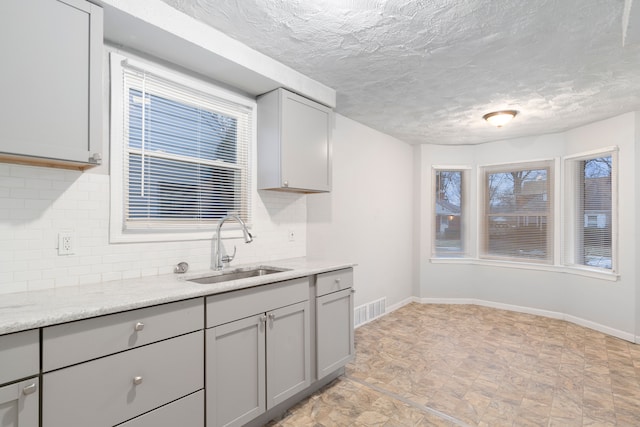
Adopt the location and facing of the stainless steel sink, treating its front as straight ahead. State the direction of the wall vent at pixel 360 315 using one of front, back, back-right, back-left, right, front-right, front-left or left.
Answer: left

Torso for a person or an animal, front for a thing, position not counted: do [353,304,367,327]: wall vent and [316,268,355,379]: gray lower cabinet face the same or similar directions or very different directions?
same or similar directions

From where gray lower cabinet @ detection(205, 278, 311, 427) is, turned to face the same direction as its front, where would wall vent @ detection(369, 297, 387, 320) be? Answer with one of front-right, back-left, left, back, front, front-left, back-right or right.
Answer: left

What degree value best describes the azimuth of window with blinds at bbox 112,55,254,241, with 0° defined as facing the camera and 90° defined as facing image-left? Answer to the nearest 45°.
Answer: approximately 315°

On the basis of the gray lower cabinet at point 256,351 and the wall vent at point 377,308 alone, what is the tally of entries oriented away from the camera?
0

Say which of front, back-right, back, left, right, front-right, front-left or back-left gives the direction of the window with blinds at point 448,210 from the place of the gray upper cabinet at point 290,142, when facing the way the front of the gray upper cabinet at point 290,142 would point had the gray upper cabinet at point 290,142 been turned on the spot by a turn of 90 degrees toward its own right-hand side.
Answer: back

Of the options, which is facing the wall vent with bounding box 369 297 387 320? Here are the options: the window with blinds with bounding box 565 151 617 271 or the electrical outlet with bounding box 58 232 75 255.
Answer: the window with blinds

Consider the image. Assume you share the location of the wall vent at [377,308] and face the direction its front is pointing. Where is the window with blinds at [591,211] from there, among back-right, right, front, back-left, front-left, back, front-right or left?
front-left

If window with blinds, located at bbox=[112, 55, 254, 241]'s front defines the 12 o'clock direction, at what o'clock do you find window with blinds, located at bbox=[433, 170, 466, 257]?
window with blinds, located at bbox=[433, 170, 466, 257] is roughly at 10 o'clock from window with blinds, located at bbox=[112, 55, 254, 241].

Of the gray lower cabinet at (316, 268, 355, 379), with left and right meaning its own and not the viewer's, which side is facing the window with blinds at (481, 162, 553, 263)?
left

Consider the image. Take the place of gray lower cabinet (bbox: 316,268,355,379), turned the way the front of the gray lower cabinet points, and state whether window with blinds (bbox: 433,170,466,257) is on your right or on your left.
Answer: on your left

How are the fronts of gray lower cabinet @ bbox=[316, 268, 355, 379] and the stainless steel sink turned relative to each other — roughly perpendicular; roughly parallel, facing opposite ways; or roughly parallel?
roughly parallel

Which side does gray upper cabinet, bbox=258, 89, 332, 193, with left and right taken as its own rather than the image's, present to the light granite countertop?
right

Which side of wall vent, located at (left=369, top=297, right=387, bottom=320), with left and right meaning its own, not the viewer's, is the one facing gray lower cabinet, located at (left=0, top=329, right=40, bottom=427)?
right

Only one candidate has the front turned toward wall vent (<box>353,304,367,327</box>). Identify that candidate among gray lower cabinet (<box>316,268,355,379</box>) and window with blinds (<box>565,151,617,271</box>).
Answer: the window with blinds

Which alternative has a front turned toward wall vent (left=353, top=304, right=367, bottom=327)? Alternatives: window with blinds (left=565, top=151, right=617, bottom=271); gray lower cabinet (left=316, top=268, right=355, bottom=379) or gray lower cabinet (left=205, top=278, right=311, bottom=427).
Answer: the window with blinds

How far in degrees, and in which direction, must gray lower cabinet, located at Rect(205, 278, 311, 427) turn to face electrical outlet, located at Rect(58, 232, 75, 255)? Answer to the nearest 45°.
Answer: approximately 135° to its right
